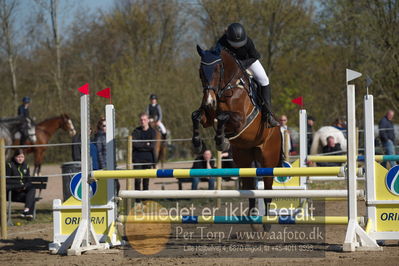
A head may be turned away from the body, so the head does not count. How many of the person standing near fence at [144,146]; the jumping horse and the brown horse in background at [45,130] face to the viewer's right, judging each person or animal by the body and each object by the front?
1

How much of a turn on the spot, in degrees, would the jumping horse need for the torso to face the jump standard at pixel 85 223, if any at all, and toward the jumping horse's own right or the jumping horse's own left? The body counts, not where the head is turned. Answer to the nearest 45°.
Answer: approximately 45° to the jumping horse's own right

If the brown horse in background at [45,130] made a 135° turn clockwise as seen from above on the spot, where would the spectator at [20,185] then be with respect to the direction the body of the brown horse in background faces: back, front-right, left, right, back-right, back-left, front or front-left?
front-left

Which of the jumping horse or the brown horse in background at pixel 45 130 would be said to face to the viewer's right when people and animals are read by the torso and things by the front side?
the brown horse in background

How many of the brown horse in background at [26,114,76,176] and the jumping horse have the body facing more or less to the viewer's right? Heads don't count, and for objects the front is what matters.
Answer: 1

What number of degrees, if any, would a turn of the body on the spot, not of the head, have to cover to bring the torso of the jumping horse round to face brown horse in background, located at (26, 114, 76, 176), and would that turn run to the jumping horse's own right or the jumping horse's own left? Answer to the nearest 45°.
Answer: approximately 90° to the jumping horse's own right

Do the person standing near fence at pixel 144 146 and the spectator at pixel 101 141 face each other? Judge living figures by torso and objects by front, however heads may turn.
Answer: no

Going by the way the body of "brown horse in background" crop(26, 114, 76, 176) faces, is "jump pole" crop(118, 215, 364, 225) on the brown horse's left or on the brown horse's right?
on the brown horse's right

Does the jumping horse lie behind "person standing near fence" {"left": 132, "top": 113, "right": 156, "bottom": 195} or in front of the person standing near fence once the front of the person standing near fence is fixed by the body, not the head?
in front

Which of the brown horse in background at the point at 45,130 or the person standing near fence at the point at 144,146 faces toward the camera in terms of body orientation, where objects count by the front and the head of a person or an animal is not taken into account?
the person standing near fence

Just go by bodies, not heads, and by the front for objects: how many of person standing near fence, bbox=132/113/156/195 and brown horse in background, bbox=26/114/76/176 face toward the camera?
1

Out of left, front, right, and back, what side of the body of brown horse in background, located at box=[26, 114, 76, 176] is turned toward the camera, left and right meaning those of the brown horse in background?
right

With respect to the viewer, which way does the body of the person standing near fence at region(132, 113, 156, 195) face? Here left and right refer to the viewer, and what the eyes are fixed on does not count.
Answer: facing the viewer

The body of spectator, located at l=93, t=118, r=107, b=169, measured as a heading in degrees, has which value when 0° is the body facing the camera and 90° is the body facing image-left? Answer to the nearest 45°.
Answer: approximately 315°
